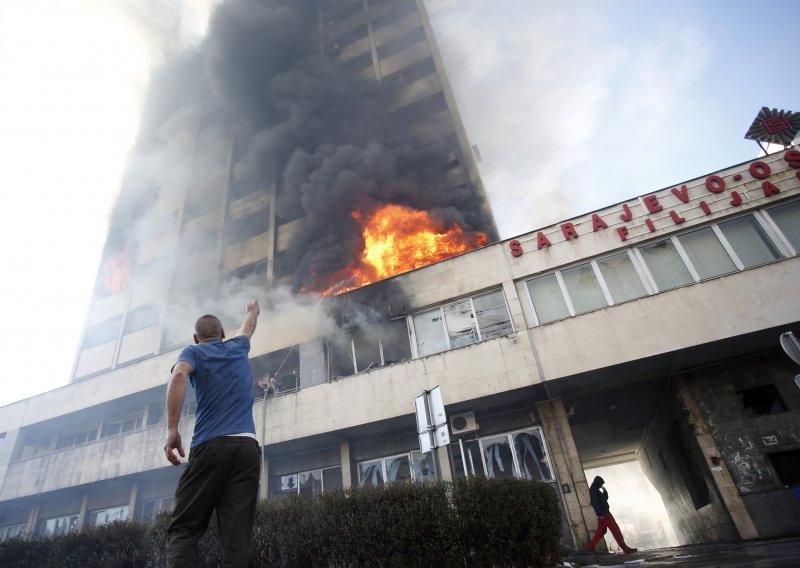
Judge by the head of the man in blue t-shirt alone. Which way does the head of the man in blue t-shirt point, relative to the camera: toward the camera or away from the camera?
away from the camera

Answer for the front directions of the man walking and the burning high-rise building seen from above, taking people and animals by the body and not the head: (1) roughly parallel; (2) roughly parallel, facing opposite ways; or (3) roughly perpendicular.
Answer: roughly perpendicular

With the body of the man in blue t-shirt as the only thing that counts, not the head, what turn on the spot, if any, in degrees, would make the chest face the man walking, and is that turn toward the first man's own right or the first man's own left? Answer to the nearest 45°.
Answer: approximately 45° to the first man's own right

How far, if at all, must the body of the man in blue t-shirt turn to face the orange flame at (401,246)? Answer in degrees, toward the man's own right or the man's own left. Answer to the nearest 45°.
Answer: approximately 45° to the man's own right

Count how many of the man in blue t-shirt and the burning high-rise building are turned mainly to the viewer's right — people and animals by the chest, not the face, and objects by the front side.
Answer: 0

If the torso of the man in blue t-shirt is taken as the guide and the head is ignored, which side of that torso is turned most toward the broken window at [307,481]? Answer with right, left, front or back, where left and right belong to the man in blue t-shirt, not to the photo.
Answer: front

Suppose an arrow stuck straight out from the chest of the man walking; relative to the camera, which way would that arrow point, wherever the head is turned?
to the viewer's right

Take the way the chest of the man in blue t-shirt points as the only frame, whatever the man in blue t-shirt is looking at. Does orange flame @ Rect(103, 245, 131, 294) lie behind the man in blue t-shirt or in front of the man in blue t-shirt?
in front

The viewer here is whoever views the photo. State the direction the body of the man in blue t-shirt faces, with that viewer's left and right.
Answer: facing away from the viewer
